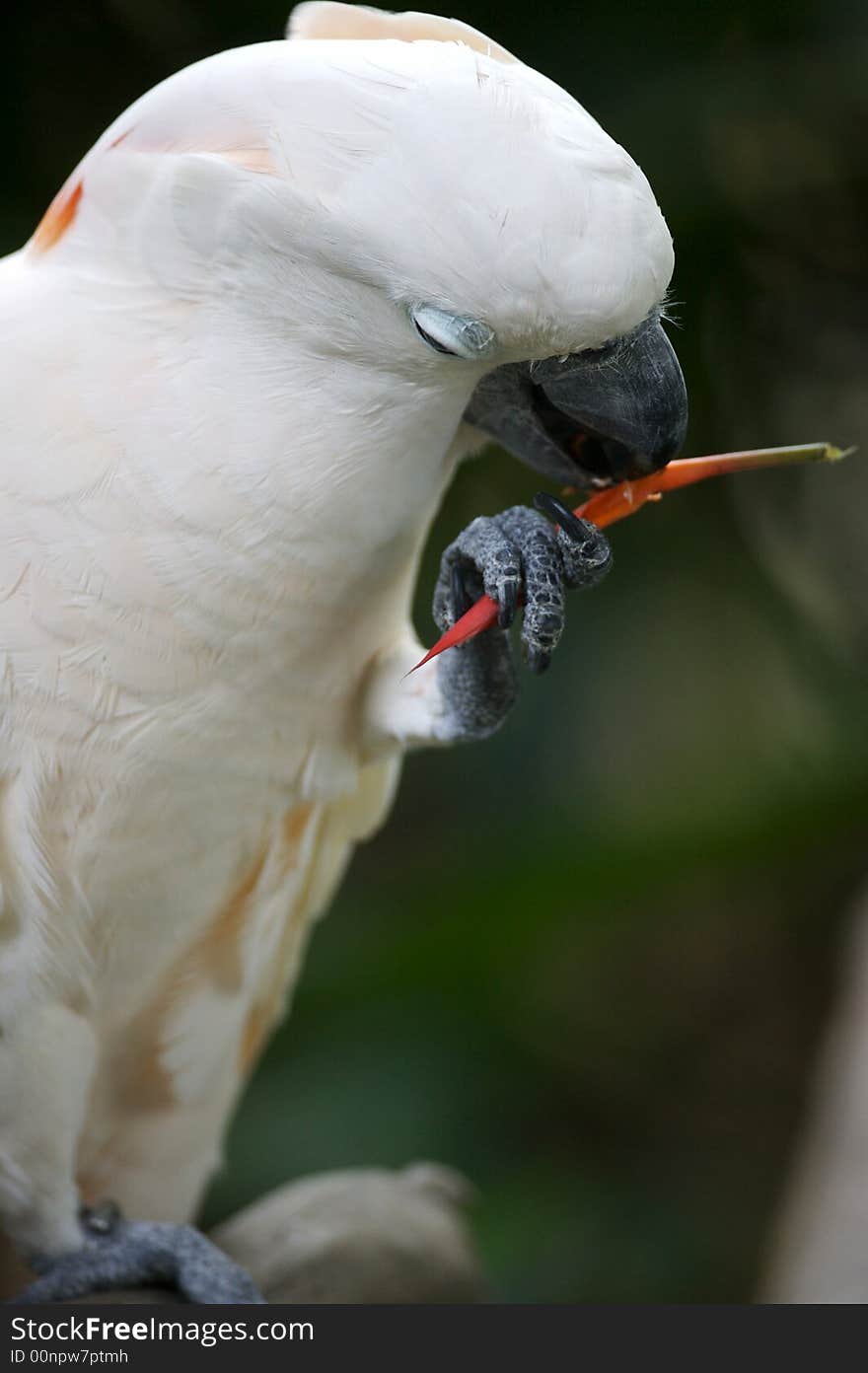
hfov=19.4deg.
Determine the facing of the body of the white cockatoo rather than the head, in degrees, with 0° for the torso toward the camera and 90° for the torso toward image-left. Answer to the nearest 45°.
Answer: approximately 270°
